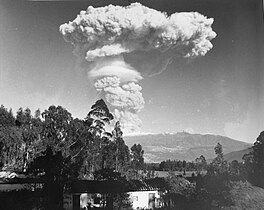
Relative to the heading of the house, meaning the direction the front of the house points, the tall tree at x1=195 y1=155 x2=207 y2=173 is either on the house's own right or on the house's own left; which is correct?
on the house's own left

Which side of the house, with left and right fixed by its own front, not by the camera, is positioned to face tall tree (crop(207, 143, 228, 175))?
back

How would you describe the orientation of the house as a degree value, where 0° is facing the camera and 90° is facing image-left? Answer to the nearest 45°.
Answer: approximately 0°

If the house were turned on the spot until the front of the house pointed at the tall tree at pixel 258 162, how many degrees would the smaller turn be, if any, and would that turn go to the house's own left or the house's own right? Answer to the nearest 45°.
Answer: approximately 90° to the house's own left
